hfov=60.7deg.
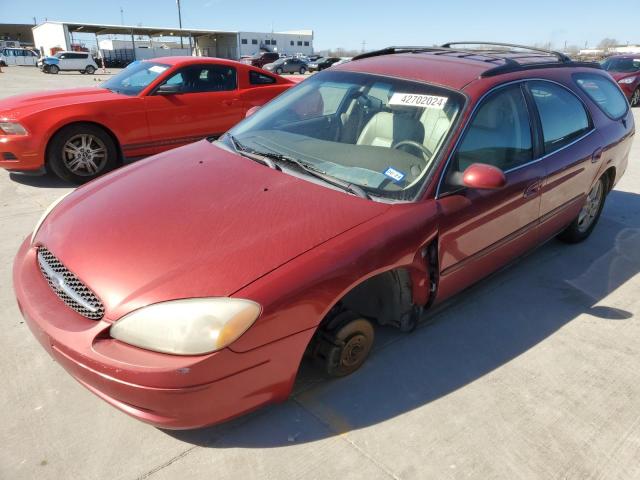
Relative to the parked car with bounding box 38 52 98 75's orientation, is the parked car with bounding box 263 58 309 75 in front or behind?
behind

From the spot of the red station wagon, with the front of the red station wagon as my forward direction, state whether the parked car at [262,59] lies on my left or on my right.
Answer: on my right

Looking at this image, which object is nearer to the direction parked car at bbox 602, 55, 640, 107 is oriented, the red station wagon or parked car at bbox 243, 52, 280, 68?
the red station wagon

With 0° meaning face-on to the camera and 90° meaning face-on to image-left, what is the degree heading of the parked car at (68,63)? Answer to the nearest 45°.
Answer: approximately 90°

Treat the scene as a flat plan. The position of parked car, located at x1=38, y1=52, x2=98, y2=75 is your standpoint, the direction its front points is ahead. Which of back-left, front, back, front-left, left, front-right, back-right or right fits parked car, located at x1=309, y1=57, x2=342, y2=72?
back

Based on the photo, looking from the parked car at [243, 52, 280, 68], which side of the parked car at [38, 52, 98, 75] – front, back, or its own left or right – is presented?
back

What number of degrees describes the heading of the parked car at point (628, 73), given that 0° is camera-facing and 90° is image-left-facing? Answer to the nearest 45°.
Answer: approximately 45°

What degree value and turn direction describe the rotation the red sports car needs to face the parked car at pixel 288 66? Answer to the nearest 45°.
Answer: approximately 135° to its right

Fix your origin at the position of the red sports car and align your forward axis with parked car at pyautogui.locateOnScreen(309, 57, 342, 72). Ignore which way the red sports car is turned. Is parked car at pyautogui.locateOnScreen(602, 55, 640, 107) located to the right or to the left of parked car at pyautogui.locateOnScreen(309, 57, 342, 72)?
right

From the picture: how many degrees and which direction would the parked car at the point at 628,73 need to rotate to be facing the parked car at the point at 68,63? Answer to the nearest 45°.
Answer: approximately 45° to its right

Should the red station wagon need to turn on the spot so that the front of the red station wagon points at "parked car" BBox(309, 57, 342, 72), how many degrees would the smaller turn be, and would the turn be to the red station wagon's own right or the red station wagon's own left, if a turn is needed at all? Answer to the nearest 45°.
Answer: approximately 135° to the red station wagon's own right

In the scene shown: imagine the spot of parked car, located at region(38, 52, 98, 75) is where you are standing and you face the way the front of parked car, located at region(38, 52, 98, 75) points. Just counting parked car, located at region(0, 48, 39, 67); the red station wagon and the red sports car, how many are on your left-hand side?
2

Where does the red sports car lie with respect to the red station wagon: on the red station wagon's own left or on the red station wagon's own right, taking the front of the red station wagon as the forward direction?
on the red station wagon's own right
